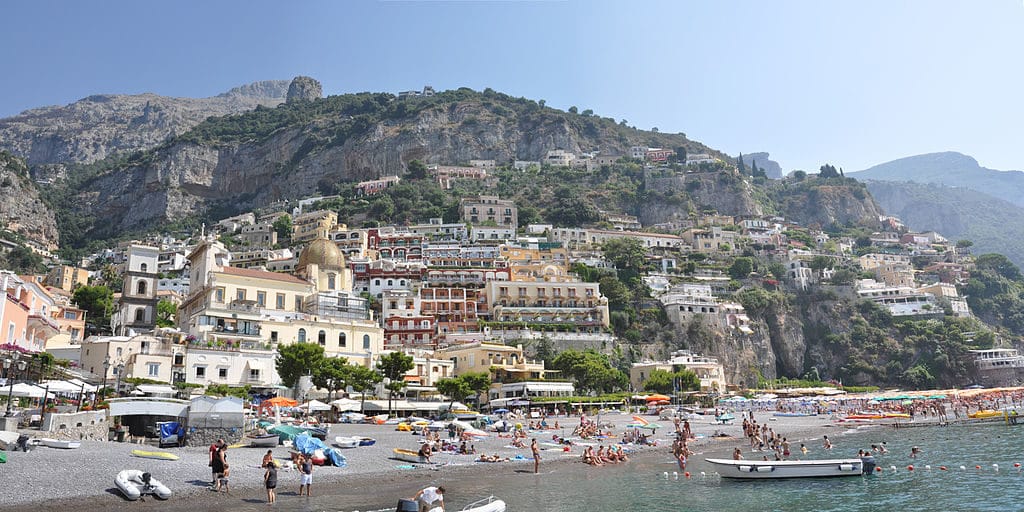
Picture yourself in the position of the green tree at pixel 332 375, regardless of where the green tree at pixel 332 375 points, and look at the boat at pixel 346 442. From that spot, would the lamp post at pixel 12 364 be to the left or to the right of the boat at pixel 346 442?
right

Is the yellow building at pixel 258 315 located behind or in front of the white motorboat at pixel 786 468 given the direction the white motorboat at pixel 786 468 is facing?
in front

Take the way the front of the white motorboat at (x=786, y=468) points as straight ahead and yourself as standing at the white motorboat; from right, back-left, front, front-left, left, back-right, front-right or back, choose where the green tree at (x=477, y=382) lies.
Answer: front-right

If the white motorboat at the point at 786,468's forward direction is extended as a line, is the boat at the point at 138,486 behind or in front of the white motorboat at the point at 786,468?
in front

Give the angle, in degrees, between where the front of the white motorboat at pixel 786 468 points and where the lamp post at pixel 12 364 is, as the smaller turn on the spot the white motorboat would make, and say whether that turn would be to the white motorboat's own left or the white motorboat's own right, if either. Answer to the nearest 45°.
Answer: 0° — it already faces it

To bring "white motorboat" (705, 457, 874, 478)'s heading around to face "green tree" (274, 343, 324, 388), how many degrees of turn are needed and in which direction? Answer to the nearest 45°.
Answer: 0° — it already faces it

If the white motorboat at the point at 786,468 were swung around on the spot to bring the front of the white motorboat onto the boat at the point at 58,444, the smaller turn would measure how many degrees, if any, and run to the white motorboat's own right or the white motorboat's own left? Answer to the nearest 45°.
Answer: approximately 45° to the white motorboat's own left

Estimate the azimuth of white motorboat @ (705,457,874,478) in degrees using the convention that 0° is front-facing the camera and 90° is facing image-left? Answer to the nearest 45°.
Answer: approximately 90°
